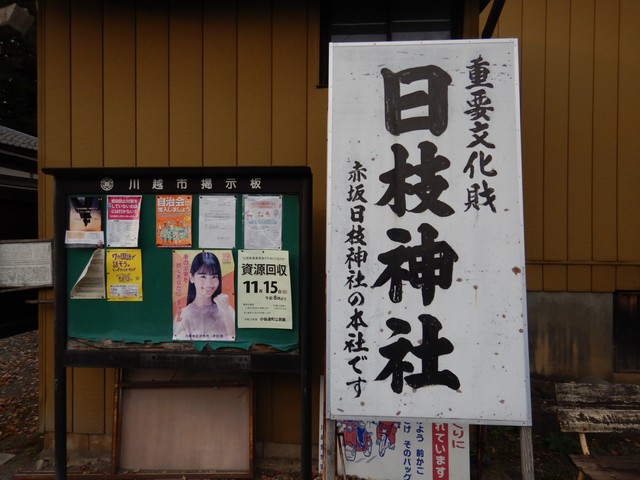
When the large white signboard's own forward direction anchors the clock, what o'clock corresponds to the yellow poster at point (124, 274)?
The yellow poster is roughly at 3 o'clock from the large white signboard.

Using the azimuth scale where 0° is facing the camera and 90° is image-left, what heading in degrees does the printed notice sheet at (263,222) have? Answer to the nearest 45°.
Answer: approximately 0°

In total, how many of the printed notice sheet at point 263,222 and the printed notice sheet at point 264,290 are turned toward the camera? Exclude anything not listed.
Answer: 2

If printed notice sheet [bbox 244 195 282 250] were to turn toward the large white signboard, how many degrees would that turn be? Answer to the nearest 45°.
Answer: approximately 45° to its left

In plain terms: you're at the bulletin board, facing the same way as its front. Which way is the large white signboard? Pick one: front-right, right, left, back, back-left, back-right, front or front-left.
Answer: front-left

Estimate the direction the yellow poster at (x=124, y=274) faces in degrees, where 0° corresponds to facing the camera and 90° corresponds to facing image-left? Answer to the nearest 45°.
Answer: approximately 0°

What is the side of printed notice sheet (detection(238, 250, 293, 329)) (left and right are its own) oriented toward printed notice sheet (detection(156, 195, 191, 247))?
right
